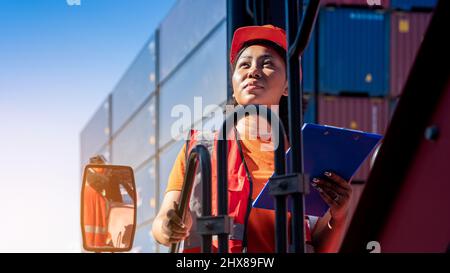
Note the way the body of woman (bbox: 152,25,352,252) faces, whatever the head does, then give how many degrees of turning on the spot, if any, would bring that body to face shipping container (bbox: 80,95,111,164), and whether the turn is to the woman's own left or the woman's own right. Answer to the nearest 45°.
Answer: approximately 180°

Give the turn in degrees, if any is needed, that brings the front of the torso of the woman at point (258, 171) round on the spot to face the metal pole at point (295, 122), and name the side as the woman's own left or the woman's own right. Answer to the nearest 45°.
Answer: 0° — they already face it

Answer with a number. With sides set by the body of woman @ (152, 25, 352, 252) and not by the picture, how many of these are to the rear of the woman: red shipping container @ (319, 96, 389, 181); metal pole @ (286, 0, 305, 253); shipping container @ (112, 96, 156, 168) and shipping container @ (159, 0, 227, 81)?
3

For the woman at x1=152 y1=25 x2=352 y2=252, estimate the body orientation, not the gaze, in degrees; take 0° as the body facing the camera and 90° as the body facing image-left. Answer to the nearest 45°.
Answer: approximately 0°

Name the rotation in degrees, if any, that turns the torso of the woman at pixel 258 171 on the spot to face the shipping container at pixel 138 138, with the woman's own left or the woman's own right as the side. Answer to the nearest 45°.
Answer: approximately 180°

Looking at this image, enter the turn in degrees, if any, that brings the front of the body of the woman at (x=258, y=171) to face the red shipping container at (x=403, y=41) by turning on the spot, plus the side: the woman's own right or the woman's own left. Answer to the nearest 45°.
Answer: approximately 180°

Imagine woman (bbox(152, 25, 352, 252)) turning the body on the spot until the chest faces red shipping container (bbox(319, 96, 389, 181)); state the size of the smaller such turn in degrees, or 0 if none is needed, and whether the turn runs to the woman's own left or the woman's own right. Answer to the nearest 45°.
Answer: approximately 180°

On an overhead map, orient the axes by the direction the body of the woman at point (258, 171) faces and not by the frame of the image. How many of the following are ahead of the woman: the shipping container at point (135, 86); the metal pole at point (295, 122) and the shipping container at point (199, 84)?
1

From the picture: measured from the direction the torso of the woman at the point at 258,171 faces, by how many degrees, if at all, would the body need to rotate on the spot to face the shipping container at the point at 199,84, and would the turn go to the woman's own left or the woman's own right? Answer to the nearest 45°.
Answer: approximately 180°

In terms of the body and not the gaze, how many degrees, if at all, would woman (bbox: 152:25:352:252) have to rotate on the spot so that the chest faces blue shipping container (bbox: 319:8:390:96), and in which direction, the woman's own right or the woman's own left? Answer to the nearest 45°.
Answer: approximately 180°

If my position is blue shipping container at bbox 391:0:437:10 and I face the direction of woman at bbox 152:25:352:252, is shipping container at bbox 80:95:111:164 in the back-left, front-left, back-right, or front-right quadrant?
back-right
